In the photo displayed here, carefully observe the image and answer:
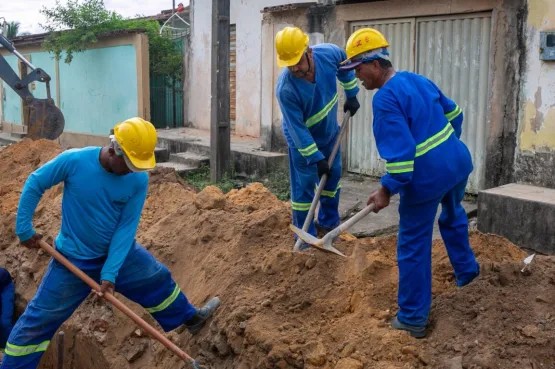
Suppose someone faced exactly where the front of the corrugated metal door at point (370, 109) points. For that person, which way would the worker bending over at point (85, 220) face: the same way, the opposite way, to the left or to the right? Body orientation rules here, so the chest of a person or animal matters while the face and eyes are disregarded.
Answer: to the left

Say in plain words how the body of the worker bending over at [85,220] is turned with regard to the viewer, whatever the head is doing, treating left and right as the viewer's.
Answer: facing the viewer and to the right of the viewer

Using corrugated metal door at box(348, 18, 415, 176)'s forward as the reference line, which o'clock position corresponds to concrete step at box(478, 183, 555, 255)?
The concrete step is roughly at 11 o'clock from the corrugated metal door.

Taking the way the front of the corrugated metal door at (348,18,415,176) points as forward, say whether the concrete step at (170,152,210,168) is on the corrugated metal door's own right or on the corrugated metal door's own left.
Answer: on the corrugated metal door's own right

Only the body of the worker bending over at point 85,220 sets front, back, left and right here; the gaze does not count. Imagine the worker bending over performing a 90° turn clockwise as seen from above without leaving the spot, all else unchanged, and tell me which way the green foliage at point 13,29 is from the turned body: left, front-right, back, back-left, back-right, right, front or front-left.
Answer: back-right

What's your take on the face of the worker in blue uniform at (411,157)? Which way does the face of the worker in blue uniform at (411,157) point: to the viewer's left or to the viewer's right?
to the viewer's left

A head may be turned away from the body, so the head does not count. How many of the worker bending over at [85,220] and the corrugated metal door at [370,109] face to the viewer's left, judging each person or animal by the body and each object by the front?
0

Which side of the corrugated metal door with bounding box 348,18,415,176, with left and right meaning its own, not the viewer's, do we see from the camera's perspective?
front

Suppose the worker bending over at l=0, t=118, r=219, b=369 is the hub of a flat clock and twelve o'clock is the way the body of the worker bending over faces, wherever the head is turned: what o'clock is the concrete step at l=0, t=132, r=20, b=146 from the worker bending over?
The concrete step is roughly at 7 o'clock from the worker bending over.

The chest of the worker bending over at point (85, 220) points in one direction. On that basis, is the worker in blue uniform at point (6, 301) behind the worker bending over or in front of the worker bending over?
behind

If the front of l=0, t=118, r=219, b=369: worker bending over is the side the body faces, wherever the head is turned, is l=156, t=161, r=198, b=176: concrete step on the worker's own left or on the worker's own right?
on the worker's own left

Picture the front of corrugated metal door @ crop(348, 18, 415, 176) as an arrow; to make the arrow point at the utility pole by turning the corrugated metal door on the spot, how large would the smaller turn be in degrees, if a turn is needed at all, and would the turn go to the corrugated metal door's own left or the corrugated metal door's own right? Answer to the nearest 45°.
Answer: approximately 90° to the corrugated metal door's own right

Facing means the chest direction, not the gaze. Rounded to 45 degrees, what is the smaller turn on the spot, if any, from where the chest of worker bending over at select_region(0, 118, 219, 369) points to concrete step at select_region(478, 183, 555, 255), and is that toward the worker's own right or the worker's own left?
approximately 45° to the worker's own left

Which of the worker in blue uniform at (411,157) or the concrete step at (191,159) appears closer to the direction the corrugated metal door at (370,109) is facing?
the worker in blue uniform
